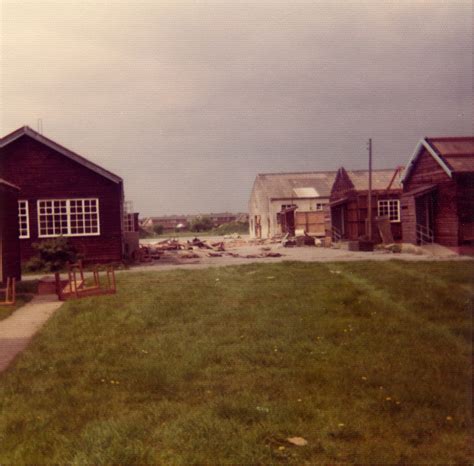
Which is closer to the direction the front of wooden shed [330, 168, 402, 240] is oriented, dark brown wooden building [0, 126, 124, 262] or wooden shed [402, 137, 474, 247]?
the dark brown wooden building

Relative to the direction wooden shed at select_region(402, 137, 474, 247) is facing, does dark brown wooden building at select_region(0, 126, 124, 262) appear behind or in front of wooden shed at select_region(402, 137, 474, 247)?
in front

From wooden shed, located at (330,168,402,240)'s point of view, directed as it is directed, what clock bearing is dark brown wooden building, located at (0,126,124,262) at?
The dark brown wooden building is roughly at 12 o'clock from the wooden shed.

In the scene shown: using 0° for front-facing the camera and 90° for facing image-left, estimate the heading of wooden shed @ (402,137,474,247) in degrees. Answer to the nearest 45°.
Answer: approximately 45°

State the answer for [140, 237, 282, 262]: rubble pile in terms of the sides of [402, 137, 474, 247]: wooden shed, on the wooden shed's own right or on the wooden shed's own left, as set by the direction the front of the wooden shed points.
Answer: on the wooden shed's own right

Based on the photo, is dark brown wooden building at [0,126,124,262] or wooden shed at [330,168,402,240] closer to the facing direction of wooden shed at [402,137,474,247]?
the dark brown wooden building

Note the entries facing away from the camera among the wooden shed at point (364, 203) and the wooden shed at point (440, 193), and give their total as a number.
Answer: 0

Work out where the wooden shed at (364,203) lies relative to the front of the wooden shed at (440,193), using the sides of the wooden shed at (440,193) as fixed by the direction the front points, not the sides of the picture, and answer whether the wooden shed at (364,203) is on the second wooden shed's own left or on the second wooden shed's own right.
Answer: on the second wooden shed's own right
